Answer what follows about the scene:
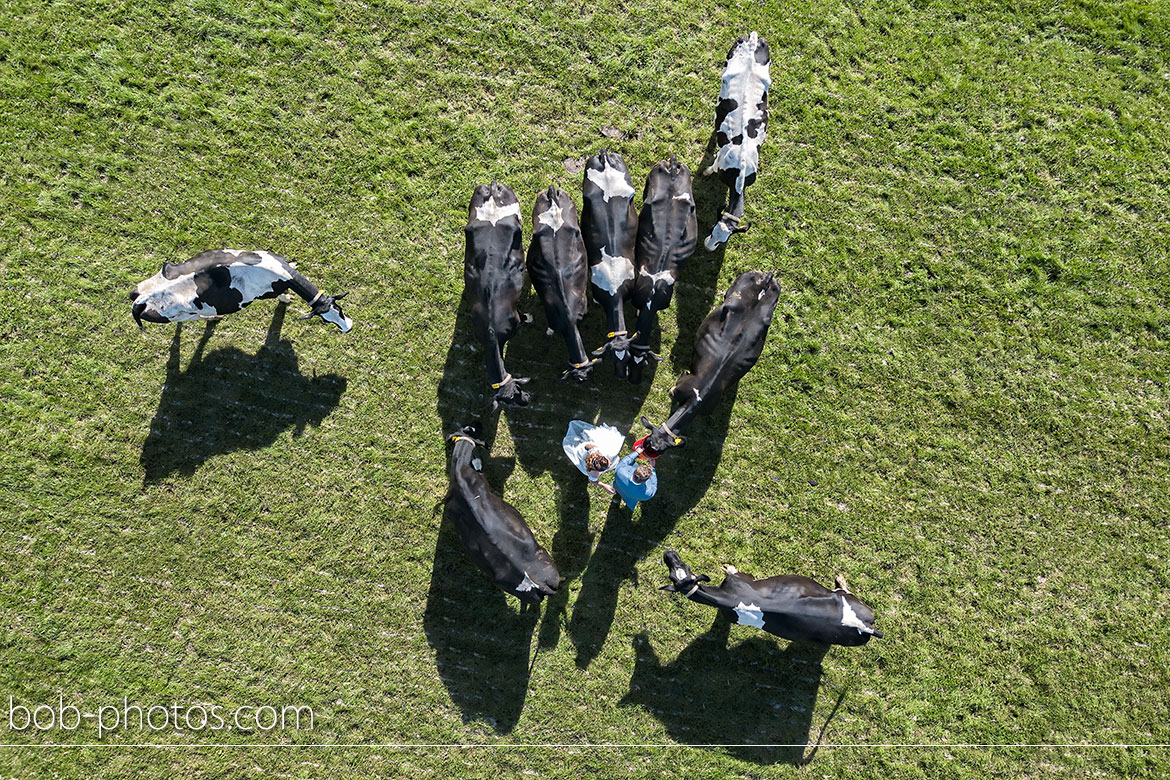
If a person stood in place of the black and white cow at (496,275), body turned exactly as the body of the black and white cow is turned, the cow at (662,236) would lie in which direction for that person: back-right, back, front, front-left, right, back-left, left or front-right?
left

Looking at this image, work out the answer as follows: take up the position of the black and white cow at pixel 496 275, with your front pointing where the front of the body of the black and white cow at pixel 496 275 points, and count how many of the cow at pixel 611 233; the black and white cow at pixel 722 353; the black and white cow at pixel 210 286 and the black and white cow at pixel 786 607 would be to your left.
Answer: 3

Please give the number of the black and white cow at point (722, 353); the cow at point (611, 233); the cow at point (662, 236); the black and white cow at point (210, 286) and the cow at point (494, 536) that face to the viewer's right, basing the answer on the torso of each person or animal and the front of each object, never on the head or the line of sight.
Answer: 1

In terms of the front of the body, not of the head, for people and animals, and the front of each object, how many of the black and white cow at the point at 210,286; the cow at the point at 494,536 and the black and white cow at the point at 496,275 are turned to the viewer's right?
1

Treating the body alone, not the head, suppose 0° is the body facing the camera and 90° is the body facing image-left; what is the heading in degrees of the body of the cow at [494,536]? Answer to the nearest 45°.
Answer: approximately 135°

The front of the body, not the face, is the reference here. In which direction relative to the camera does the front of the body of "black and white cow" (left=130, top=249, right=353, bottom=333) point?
to the viewer's right

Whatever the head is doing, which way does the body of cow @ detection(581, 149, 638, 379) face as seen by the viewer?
toward the camera

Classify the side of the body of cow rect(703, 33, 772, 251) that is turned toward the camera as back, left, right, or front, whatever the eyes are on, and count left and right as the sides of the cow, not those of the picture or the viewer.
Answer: front

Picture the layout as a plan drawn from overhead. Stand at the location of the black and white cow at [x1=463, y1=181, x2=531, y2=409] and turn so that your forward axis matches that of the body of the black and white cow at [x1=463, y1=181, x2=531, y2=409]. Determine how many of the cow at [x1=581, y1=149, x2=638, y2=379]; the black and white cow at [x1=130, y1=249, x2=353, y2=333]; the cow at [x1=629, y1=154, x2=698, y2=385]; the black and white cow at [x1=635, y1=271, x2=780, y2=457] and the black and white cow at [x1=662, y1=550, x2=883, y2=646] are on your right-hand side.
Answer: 1

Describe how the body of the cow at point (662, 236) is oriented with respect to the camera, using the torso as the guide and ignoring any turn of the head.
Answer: toward the camera

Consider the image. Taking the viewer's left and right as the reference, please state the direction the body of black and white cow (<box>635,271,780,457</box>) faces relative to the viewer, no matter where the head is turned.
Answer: facing the viewer and to the left of the viewer
